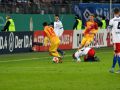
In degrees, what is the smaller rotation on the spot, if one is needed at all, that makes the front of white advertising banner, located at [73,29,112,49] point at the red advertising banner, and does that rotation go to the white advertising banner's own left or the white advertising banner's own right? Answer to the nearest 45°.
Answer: approximately 45° to the white advertising banner's own right

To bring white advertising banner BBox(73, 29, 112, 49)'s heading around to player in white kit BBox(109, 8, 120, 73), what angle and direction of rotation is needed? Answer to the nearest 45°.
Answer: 0° — it already faces them

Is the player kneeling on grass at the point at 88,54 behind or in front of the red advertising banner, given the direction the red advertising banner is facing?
in front

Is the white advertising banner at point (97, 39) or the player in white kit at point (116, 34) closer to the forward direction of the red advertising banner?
the player in white kit

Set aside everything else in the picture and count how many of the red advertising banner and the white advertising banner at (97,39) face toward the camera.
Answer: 2

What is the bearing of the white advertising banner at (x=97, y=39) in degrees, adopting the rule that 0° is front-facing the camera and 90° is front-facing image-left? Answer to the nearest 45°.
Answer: approximately 0°

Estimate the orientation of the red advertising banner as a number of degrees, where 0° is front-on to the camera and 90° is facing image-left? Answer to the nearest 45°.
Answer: approximately 0°

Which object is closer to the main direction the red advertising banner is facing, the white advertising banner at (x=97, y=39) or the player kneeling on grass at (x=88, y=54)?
the player kneeling on grass

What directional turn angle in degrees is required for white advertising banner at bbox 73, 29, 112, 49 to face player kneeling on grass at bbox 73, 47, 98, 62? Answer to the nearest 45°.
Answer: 0° — it already faces them
